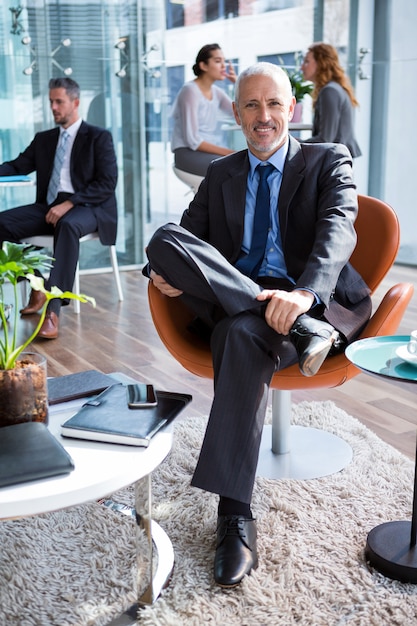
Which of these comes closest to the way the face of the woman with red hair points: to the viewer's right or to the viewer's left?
to the viewer's left

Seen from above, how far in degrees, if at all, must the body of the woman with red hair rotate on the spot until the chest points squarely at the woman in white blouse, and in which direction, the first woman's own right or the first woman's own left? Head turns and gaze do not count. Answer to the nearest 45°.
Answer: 0° — they already face them

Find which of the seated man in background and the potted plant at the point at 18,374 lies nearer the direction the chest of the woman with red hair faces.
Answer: the seated man in background

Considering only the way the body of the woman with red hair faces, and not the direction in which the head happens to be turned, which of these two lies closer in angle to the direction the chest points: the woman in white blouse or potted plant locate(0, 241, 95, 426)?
the woman in white blouse

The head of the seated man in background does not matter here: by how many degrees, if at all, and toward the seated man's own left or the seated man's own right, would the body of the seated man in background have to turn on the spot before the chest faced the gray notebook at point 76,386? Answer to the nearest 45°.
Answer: approximately 45° to the seated man's own left

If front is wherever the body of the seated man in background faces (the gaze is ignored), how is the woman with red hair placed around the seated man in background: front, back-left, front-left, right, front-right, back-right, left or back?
back-left

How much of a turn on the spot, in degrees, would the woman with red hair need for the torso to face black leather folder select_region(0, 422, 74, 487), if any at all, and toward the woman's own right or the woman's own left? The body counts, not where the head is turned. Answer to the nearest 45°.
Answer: approximately 90° to the woman's own left

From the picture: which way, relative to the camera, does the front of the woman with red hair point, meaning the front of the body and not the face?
to the viewer's left

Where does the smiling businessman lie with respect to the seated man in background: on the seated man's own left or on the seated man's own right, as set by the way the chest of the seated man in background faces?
on the seated man's own left

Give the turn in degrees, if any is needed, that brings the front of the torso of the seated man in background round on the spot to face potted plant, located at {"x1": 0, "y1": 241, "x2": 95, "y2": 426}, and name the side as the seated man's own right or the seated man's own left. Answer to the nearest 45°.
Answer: approximately 45° to the seated man's own left

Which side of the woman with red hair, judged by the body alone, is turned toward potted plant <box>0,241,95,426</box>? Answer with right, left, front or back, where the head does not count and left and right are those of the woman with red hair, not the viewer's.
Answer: left

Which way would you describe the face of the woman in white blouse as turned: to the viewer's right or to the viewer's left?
to the viewer's right
